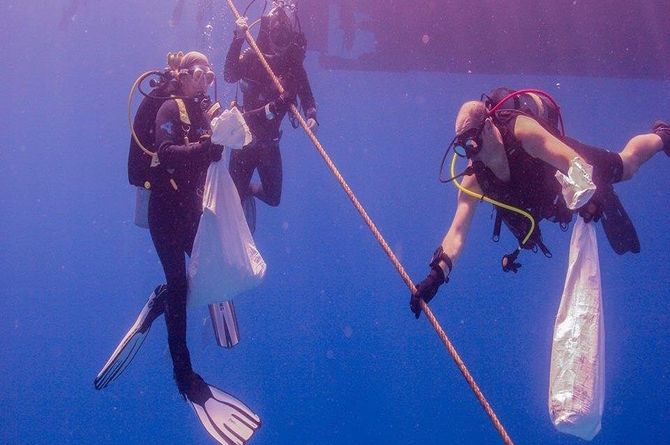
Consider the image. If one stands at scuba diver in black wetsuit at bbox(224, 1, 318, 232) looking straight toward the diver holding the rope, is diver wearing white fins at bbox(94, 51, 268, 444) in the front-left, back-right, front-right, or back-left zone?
front-right

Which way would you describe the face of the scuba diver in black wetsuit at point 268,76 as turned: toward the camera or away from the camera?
toward the camera

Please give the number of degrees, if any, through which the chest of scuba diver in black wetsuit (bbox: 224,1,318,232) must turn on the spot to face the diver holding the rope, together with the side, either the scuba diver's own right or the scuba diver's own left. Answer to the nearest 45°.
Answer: approximately 45° to the scuba diver's own left

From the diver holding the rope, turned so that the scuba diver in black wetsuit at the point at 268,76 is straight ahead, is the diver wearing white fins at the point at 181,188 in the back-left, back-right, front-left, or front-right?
front-left

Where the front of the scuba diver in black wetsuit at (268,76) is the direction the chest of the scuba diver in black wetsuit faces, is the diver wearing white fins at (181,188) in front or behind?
in front

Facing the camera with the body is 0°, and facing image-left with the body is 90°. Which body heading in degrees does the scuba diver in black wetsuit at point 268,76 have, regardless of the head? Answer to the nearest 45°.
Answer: approximately 0°

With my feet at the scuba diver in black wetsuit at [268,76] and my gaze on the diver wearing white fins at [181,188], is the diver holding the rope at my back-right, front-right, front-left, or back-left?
front-left
